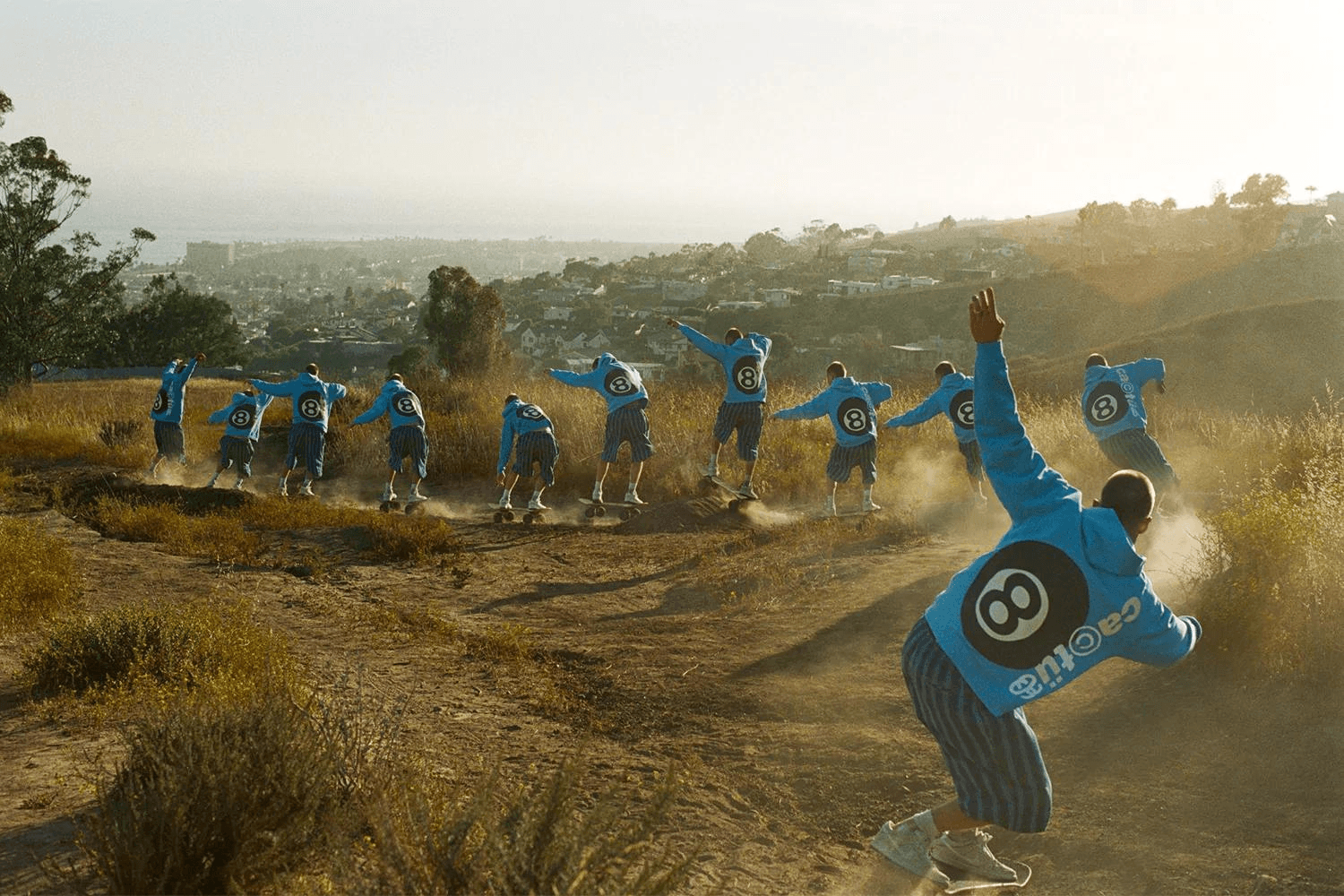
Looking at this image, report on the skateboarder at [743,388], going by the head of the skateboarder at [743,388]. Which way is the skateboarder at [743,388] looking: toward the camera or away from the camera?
away from the camera

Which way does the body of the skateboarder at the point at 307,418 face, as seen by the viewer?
away from the camera

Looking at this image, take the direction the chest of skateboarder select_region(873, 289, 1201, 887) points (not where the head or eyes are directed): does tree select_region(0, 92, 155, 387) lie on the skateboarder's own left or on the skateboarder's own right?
on the skateboarder's own left

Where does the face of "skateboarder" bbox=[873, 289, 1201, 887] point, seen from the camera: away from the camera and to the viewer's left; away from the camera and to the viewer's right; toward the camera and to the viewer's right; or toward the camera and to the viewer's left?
away from the camera and to the viewer's right

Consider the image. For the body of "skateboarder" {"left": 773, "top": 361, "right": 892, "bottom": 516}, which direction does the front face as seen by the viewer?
away from the camera

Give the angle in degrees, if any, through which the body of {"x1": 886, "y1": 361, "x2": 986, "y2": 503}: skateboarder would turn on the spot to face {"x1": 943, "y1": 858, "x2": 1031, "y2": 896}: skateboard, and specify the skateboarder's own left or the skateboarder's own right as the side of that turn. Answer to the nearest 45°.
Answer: approximately 135° to the skateboarder's own left

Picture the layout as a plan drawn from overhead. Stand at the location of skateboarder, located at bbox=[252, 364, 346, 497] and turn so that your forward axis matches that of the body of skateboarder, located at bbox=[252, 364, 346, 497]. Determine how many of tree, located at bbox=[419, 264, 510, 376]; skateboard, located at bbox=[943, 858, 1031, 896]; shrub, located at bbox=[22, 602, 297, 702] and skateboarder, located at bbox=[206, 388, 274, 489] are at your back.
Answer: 2

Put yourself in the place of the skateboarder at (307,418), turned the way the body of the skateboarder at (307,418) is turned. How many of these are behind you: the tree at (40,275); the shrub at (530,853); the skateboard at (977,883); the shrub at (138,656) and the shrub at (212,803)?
4

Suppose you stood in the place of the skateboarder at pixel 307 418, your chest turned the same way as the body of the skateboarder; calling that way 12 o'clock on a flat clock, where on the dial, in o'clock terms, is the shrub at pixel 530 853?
The shrub is roughly at 6 o'clock from the skateboarder.
